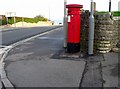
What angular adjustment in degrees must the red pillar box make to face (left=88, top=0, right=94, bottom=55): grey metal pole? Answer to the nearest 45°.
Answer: approximately 90° to its left

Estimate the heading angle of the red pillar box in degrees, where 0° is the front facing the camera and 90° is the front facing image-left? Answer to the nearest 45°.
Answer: approximately 45°

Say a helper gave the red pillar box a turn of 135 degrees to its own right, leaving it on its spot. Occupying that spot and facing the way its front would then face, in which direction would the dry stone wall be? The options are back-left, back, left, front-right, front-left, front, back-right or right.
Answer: right
